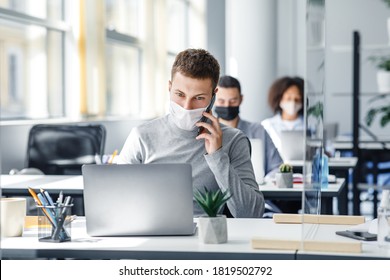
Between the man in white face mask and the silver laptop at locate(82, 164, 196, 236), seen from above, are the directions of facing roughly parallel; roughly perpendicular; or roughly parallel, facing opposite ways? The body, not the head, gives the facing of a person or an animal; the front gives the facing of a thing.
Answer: roughly parallel, facing opposite ways

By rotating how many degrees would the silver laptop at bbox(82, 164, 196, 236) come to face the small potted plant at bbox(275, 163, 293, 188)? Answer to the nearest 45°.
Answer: approximately 45° to its right

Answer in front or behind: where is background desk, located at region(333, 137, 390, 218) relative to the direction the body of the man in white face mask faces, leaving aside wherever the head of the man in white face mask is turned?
behind

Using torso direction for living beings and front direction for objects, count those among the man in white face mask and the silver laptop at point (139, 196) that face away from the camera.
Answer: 1

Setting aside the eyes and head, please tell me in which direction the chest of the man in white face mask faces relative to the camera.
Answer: toward the camera

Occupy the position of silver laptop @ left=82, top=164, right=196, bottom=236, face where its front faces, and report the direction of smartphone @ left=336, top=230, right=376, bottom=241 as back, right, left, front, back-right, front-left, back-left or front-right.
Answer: right

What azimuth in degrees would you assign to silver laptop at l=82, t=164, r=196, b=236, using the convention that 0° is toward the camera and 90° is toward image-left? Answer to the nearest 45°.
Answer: approximately 180°

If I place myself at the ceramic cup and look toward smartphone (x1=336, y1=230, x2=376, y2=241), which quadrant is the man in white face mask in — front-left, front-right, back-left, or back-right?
front-left

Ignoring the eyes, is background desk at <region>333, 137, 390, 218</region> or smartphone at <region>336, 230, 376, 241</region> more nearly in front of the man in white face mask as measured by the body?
the smartphone

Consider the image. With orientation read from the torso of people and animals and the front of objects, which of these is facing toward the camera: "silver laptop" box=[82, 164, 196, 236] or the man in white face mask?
the man in white face mask

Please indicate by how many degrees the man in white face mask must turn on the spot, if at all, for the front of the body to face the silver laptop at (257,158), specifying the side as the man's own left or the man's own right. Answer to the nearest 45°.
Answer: approximately 180°

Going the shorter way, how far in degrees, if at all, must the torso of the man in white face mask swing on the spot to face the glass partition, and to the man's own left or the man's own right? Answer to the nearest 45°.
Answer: approximately 45° to the man's own left
